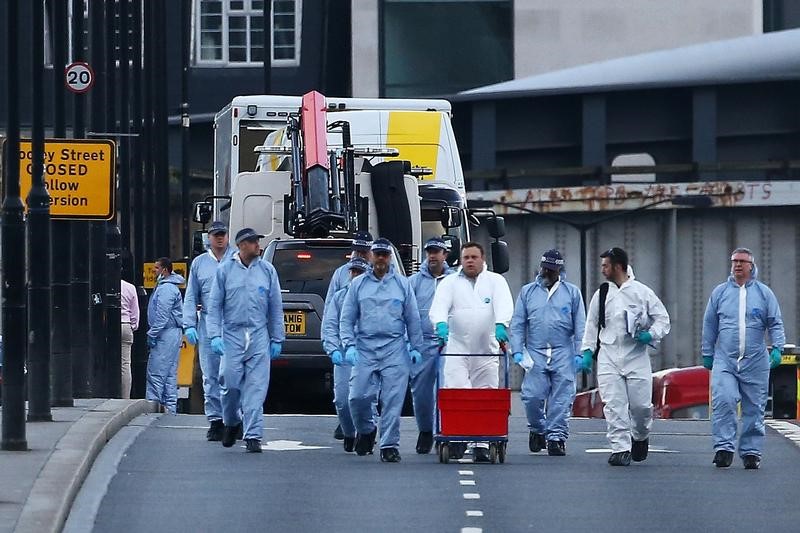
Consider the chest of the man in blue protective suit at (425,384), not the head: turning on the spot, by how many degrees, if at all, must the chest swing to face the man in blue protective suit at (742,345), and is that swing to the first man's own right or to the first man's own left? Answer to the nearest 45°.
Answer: approximately 90° to the first man's own left

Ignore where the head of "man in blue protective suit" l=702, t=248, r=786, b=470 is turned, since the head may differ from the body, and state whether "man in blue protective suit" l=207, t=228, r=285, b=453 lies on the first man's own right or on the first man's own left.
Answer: on the first man's own right

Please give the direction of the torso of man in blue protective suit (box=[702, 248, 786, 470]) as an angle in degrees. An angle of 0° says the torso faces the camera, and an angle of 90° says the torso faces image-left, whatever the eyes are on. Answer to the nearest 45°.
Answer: approximately 0°
